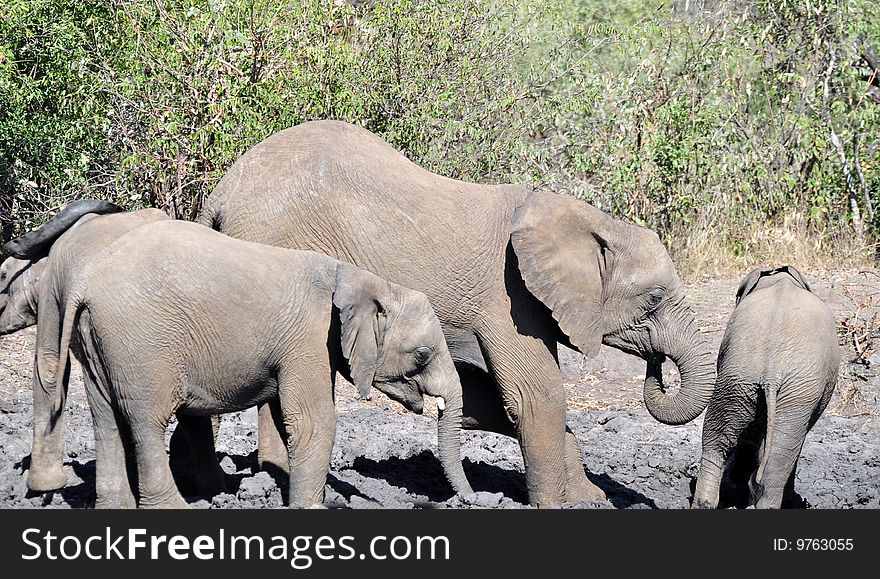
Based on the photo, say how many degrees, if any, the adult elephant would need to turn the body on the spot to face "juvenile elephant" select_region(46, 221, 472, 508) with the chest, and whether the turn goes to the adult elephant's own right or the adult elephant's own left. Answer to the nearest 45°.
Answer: approximately 135° to the adult elephant's own right

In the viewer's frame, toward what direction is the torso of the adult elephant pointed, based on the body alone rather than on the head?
to the viewer's right

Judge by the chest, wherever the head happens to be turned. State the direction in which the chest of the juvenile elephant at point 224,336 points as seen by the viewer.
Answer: to the viewer's right

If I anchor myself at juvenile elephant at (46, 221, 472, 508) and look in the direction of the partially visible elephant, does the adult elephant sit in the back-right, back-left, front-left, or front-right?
back-right

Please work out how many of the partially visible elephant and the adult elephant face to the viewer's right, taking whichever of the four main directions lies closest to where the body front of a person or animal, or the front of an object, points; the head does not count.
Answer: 1

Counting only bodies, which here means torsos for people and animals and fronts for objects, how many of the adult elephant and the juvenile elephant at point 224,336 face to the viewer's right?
2

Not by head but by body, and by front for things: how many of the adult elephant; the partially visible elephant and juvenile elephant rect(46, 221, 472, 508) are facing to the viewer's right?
2

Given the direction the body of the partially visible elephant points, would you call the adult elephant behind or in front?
behind

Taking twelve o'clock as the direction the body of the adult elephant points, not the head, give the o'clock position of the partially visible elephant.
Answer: The partially visible elephant is roughly at 6 o'clock from the adult elephant.

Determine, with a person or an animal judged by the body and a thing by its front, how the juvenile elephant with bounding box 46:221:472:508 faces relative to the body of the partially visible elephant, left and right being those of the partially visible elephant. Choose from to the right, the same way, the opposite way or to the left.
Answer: the opposite way

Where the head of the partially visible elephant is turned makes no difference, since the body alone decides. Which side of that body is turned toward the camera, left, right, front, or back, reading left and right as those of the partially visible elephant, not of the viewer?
left

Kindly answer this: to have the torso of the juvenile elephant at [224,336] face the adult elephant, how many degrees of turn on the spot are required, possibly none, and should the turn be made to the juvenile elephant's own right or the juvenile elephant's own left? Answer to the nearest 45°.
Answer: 0° — it already faces it
